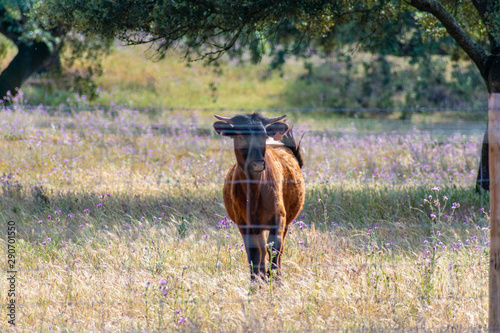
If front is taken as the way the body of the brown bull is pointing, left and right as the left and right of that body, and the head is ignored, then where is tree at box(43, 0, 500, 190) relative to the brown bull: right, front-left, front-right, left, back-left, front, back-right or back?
back

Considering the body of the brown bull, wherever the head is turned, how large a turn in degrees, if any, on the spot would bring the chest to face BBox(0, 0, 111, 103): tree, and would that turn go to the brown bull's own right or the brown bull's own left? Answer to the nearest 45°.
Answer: approximately 135° to the brown bull's own right

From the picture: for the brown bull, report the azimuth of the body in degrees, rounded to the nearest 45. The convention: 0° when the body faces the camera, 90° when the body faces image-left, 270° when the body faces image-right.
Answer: approximately 0°

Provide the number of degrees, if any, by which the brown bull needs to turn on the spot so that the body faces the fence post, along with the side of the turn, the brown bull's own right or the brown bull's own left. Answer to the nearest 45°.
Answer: approximately 45° to the brown bull's own left

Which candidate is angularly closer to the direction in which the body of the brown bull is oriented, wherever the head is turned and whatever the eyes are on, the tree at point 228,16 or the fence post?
the fence post

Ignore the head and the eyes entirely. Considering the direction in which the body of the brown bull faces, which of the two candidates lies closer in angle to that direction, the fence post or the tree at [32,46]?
the fence post
